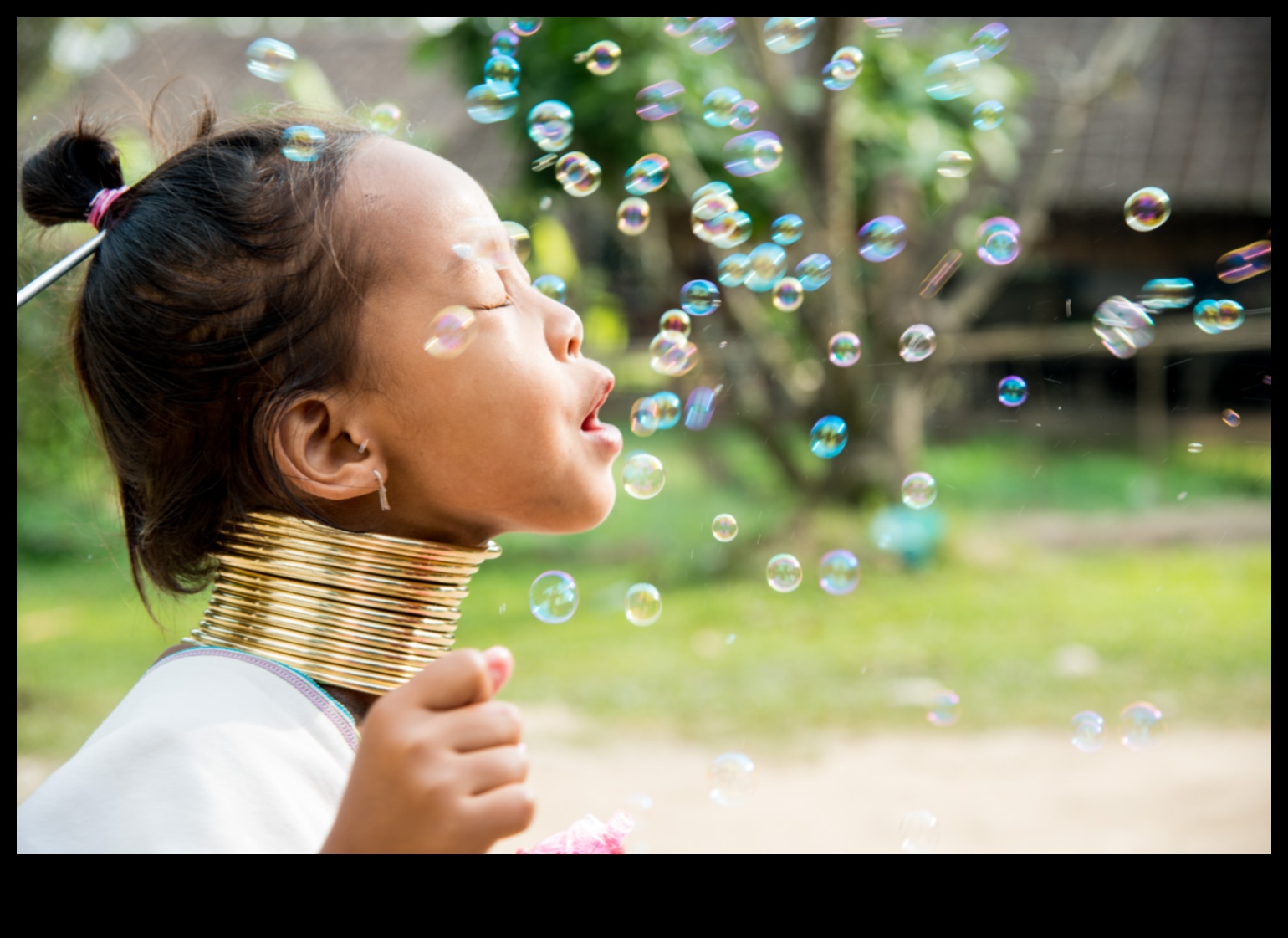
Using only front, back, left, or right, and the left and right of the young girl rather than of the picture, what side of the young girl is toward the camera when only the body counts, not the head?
right

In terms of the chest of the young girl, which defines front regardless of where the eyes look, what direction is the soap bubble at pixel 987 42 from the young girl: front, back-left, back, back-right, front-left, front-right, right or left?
front-left

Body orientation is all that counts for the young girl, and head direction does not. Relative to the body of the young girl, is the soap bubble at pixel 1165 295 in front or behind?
in front

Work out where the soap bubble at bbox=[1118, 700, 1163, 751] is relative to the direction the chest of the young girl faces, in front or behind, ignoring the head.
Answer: in front

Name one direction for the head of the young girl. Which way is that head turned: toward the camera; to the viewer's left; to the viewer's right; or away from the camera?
to the viewer's right
